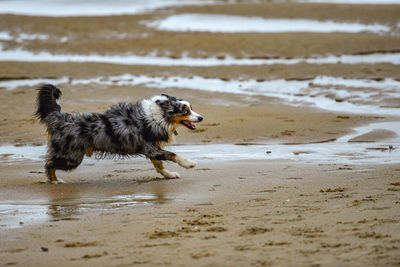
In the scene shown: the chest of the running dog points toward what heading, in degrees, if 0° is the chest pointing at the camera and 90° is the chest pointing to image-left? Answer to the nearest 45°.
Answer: approximately 270°
